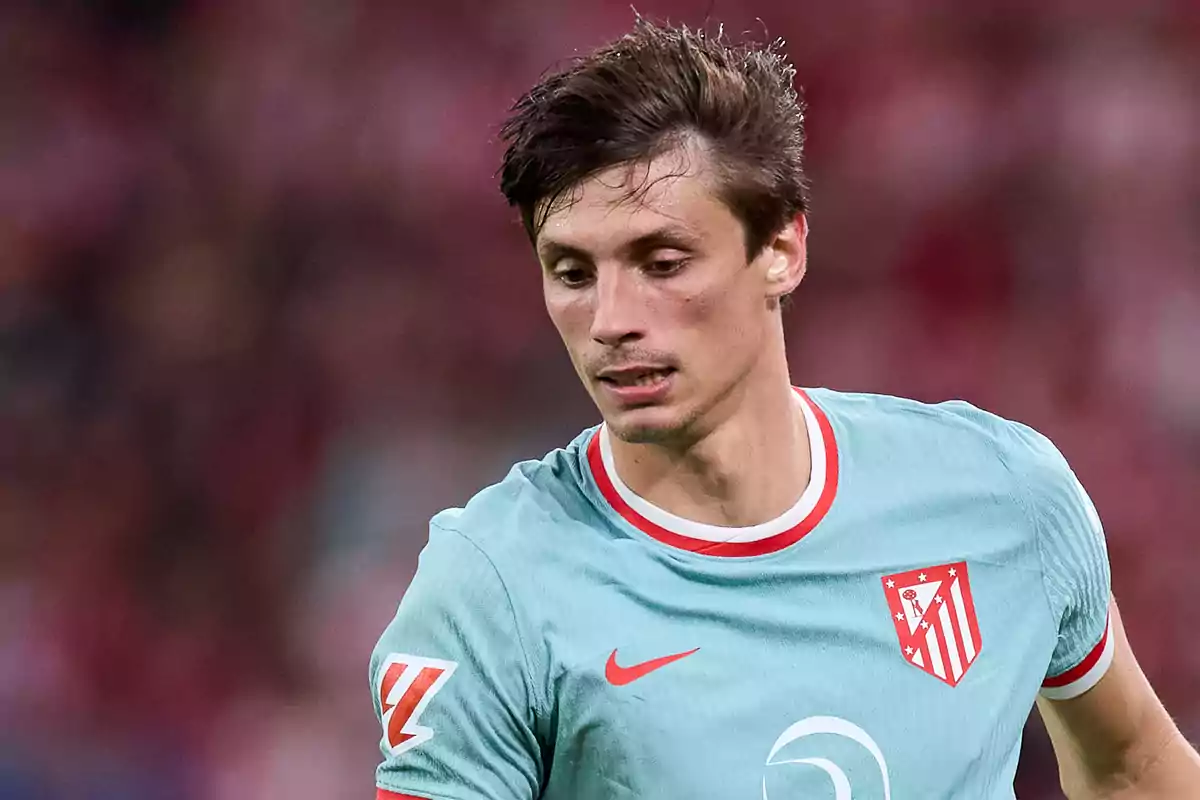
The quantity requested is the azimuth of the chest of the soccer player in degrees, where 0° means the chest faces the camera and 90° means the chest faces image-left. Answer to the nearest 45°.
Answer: approximately 0°
